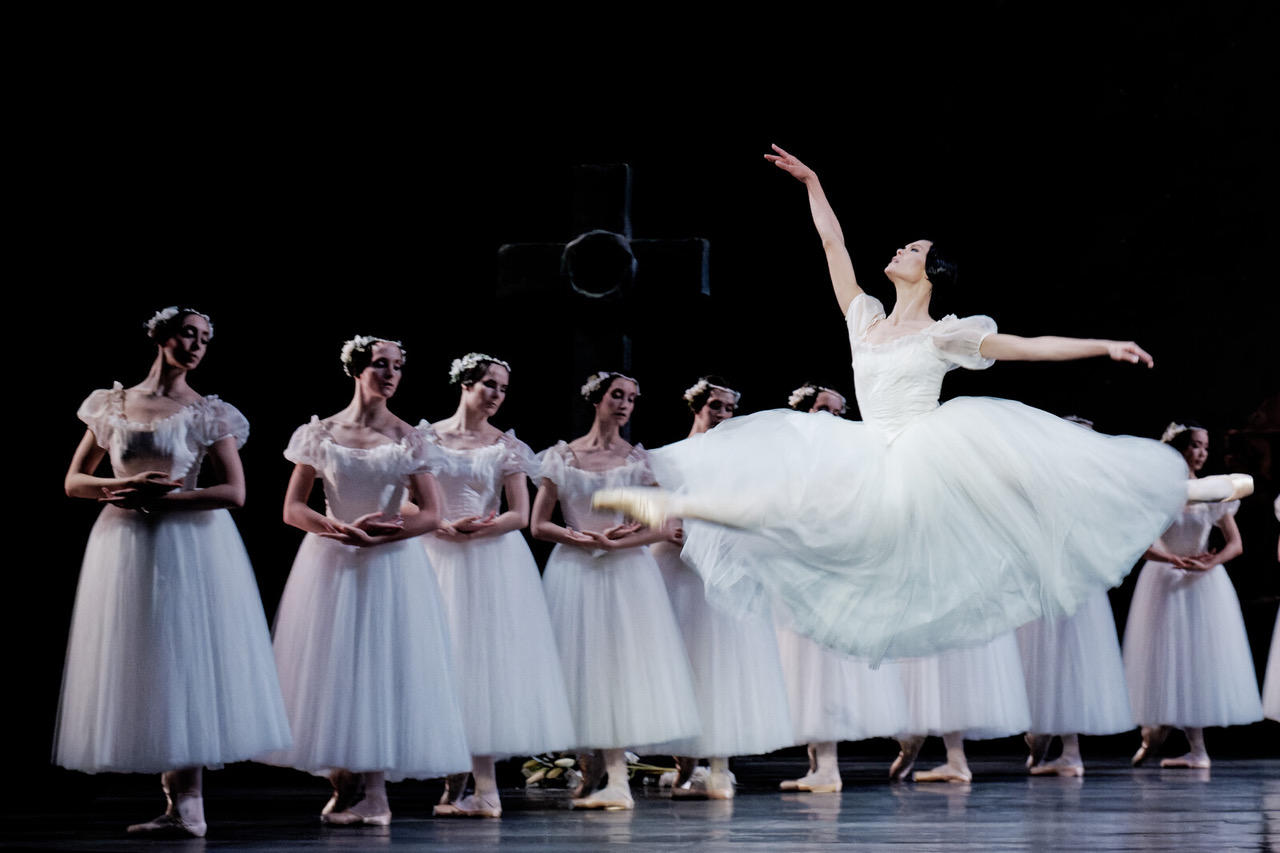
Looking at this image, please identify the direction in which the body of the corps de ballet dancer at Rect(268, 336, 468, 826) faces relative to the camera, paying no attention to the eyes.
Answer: toward the camera

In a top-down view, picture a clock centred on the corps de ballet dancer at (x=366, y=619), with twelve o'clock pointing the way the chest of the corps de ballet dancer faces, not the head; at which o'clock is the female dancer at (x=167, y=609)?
The female dancer is roughly at 2 o'clock from the corps de ballet dancer.

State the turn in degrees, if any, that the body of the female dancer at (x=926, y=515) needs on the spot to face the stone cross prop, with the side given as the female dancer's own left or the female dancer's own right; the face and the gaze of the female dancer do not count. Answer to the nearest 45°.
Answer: approximately 90° to the female dancer's own right

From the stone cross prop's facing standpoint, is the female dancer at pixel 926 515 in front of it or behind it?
in front

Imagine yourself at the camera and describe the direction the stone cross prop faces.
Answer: facing the viewer

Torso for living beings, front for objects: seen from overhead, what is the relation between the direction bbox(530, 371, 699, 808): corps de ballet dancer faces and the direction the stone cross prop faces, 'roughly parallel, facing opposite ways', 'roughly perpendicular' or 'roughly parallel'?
roughly parallel

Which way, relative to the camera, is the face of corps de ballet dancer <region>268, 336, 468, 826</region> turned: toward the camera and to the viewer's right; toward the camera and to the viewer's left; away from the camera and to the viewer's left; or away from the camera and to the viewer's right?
toward the camera and to the viewer's right

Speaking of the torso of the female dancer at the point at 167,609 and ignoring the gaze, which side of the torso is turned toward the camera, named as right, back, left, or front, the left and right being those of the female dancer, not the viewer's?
front

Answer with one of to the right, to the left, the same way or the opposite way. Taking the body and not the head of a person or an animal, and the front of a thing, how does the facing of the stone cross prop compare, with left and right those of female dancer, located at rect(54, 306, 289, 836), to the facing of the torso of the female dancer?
the same way

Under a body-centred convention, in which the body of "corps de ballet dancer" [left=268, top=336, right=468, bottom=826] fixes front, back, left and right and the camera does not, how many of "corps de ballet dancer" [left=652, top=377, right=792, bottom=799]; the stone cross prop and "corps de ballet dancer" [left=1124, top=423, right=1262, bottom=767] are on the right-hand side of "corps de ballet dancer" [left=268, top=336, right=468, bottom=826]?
0

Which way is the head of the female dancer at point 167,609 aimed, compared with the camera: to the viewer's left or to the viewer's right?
to the viewer's right

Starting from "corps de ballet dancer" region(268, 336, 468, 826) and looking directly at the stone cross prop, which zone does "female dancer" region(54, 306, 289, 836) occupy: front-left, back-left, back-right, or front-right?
back-left

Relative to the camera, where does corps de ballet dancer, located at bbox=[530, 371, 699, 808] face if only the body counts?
toward the camera

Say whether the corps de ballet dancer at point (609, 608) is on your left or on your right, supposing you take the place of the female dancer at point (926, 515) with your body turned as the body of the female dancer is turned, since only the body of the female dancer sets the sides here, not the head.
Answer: on your right

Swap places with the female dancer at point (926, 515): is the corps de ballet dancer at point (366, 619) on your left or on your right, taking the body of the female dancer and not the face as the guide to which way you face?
on your right
